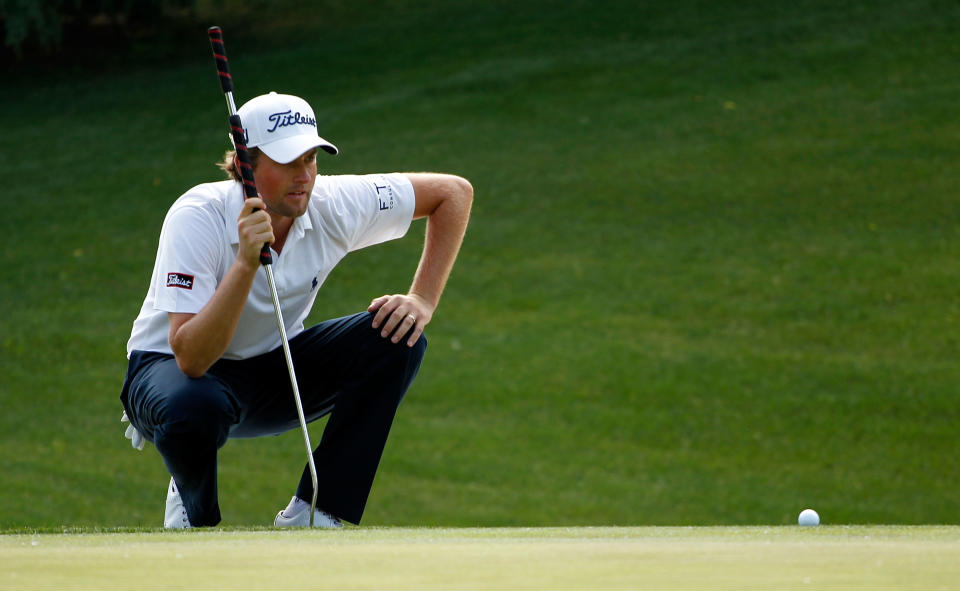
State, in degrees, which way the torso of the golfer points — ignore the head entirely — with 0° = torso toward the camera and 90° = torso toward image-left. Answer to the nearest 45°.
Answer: approximately 315°
